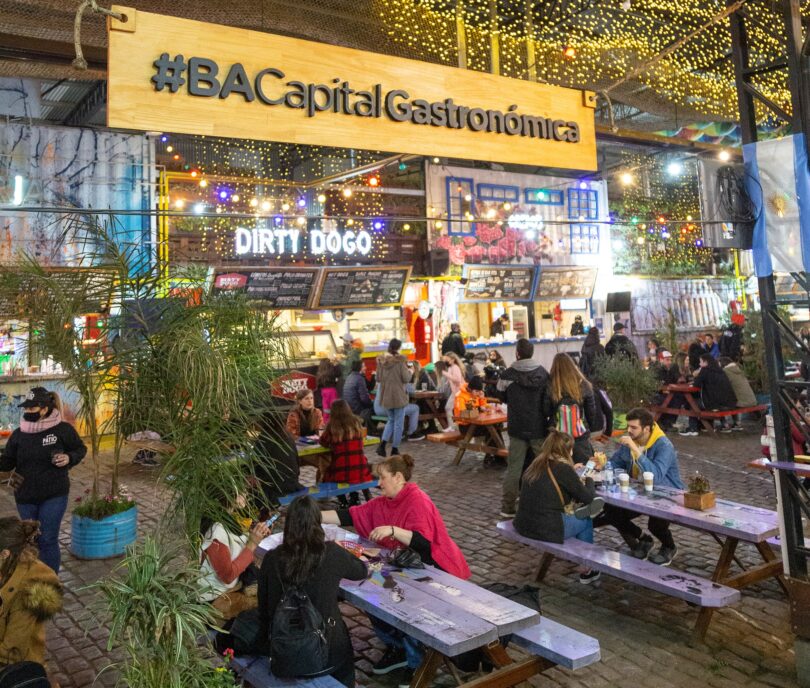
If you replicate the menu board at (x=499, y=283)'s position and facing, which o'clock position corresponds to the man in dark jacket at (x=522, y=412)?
The man in dark jacket is roughly at 12 o'clock from the menu board.

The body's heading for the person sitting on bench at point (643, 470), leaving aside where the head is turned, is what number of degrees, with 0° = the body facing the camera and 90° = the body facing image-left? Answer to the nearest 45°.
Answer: approximately 45°

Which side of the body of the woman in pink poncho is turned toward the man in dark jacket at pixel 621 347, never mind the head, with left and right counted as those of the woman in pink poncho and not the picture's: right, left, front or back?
back

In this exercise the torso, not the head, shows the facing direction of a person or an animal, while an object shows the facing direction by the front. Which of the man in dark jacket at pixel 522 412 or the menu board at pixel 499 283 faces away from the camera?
the man in dark jacket

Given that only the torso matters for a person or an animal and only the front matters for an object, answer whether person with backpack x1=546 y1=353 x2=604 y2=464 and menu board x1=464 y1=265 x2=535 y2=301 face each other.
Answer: yes

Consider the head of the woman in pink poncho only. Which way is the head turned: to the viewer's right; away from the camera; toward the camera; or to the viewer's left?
to the viewer's left

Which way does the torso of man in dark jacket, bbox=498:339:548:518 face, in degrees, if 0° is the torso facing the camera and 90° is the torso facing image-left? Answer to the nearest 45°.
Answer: approximately 180°

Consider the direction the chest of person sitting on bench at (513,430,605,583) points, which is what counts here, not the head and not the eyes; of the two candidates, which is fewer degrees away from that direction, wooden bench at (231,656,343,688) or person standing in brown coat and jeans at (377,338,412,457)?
the person standing in brown coat and jeans

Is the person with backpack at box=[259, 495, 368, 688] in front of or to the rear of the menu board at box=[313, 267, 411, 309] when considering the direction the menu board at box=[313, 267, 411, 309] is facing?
in front

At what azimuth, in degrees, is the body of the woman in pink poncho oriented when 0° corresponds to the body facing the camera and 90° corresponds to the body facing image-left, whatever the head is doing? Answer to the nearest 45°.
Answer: approximately 45°

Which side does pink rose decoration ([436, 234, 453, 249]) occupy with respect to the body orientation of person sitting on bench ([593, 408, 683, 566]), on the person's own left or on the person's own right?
on the person's own right

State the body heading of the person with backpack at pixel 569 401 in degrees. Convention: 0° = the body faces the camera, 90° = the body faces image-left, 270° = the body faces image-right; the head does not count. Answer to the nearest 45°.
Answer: approximately 180°

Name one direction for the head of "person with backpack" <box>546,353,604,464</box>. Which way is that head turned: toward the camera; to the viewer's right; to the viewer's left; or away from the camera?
away from the camera
